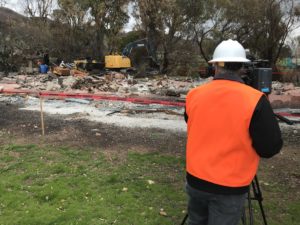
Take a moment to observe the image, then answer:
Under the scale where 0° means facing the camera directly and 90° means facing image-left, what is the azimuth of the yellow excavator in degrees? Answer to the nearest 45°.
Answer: approximately 270°

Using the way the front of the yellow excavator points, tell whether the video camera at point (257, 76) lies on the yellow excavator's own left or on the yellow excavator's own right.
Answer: on the yellow excavator's own right
